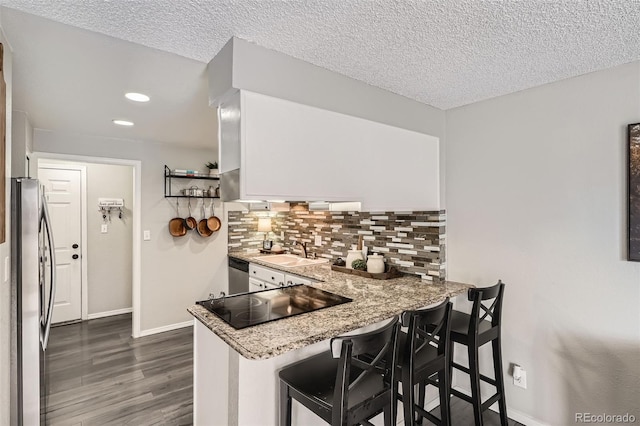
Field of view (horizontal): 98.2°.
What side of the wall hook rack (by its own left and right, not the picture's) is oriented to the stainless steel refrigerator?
front

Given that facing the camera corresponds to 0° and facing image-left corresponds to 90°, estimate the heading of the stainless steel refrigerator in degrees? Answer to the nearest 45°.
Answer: approximately 270°

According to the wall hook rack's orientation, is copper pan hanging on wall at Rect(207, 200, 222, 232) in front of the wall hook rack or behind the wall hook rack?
in front

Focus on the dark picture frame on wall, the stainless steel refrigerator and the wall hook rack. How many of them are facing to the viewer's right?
1

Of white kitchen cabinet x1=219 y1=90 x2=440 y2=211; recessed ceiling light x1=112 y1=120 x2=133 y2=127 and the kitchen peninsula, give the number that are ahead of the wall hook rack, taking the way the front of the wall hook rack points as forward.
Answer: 3

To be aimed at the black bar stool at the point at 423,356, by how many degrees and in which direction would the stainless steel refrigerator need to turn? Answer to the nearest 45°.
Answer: approximately 45° to its right

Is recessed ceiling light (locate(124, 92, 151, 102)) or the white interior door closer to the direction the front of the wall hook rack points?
the recessed ceiling light

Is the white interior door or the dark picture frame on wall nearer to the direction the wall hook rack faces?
the dark picture frame on wall

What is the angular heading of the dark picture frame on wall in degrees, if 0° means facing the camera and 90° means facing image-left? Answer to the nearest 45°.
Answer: approximately 45°

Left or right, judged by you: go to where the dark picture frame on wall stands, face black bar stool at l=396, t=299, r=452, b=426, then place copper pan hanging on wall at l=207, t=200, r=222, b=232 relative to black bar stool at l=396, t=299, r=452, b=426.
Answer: right

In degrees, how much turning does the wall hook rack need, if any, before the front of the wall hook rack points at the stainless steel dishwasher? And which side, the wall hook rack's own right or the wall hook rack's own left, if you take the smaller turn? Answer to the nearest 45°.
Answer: approximately 45° to the wall hook rack's own left

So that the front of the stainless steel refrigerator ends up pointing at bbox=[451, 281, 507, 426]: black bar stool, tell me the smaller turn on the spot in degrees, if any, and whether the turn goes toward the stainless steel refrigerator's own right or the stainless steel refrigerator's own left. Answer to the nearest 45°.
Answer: approximately 45° to the stainless steel refrigerator's own right

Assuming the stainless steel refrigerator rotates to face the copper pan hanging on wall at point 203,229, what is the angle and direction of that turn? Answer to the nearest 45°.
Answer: approximately 45° to its left

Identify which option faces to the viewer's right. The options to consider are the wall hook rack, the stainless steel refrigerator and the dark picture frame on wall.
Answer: the stainless steel refrigerator

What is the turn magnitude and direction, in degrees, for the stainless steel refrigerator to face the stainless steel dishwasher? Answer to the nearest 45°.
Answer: approximately 45° to its left

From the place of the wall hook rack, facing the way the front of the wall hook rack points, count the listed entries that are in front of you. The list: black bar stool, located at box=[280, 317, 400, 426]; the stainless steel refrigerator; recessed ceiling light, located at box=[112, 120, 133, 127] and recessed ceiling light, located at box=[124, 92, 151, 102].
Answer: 4

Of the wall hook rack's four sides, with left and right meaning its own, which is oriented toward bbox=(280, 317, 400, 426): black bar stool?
front

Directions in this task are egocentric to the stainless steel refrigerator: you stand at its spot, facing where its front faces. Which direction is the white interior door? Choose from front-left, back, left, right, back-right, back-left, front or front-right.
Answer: left

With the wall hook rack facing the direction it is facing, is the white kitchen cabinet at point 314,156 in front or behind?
in front
